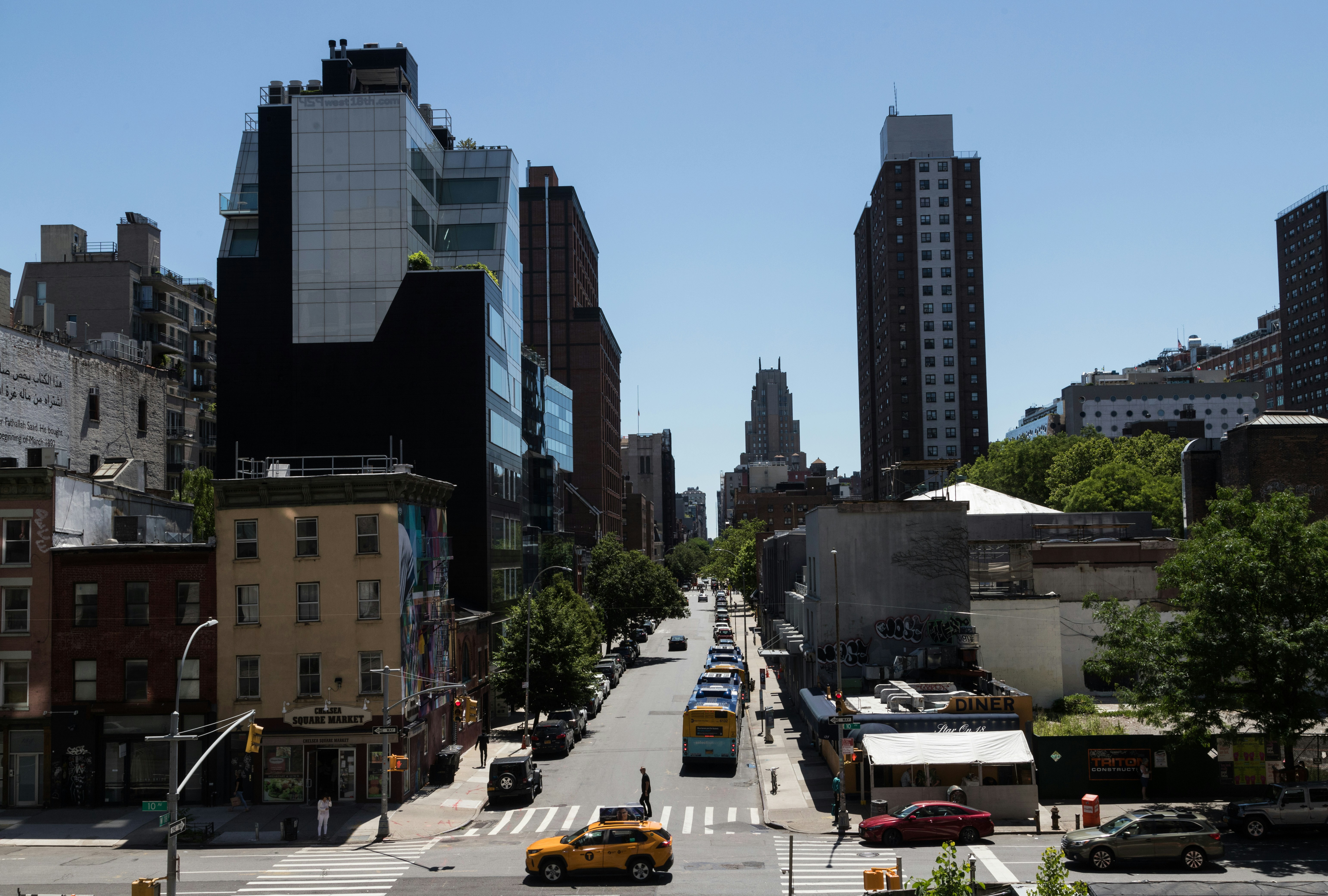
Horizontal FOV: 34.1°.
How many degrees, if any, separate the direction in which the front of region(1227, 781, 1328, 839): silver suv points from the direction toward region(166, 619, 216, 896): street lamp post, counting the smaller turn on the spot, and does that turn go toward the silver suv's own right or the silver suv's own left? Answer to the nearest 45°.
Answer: approximately 45° to the silver suv's own left

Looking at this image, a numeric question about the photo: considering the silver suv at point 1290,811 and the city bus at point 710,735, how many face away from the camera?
1

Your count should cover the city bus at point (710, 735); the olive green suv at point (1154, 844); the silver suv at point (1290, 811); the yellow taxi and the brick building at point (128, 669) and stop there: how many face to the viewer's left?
3

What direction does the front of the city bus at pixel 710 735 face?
away from the camera

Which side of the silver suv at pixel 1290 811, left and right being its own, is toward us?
left

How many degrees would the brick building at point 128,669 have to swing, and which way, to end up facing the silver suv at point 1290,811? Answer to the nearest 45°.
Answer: approximately 45° to its left

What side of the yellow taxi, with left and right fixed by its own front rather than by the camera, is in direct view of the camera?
left

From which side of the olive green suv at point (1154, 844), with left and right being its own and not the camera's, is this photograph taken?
left
